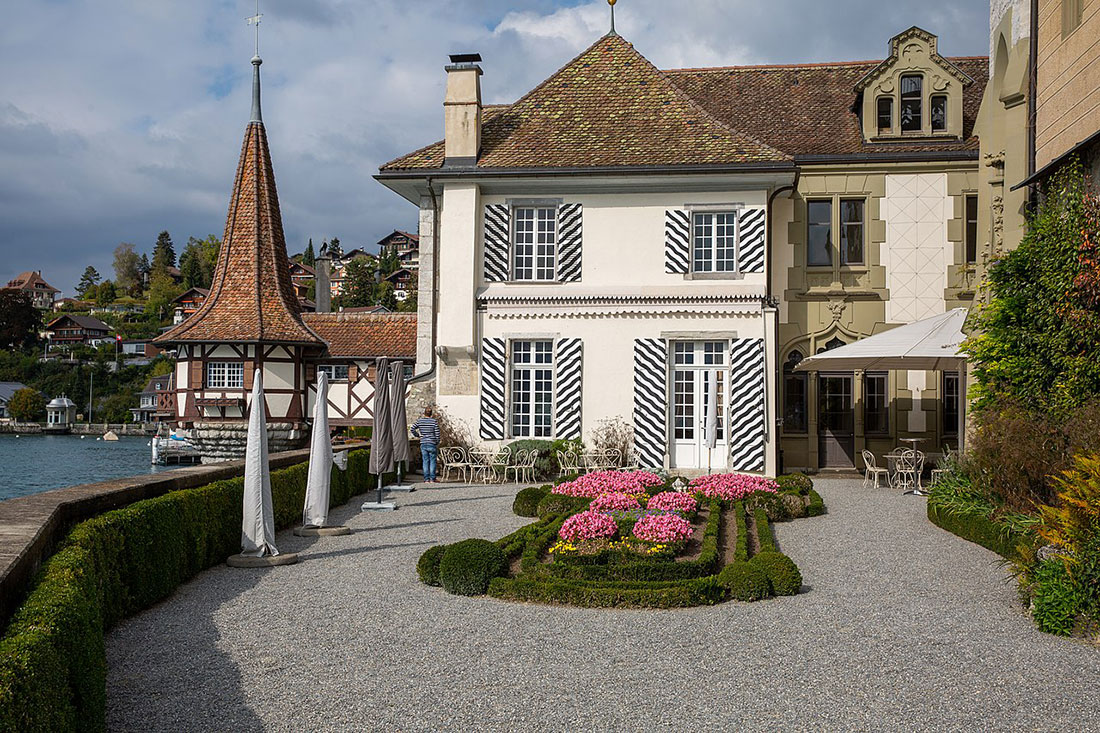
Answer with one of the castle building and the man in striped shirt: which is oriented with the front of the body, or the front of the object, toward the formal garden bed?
the castle building

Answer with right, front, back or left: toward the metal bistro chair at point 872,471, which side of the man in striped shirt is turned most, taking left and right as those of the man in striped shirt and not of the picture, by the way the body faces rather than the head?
right

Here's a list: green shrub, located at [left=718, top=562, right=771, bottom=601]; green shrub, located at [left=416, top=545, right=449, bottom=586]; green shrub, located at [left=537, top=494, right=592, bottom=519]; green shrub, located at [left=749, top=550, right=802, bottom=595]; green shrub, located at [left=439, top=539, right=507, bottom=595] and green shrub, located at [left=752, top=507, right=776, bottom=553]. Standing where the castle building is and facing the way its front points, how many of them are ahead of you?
6

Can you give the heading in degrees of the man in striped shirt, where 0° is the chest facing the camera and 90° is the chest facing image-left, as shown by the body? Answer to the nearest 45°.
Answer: approximately 180°

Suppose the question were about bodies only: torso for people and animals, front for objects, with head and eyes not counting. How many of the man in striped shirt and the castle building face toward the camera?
1

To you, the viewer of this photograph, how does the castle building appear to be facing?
facing the viewer

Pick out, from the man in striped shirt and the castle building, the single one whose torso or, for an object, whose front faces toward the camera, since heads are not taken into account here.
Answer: the castle building

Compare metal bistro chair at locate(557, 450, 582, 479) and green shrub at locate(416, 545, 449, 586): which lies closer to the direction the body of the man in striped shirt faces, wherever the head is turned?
the metal bistro chair

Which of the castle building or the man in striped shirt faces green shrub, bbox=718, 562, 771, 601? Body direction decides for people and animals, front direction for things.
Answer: the castle building

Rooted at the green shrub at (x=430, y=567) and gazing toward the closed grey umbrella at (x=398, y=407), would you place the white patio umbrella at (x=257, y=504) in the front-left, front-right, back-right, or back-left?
front-left

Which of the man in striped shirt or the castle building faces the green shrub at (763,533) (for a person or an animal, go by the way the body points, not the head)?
the castle building

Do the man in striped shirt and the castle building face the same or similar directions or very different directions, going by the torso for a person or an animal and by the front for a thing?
very different directions

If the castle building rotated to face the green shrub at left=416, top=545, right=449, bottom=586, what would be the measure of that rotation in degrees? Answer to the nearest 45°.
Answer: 0° — it already faces it

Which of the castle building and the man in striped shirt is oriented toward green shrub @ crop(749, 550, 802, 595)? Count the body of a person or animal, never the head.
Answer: the castle building

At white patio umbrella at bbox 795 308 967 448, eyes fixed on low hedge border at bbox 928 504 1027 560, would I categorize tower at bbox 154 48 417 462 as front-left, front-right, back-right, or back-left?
back-right

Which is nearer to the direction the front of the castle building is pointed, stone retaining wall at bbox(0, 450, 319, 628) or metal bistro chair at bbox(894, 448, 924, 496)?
the stone retaining wall
